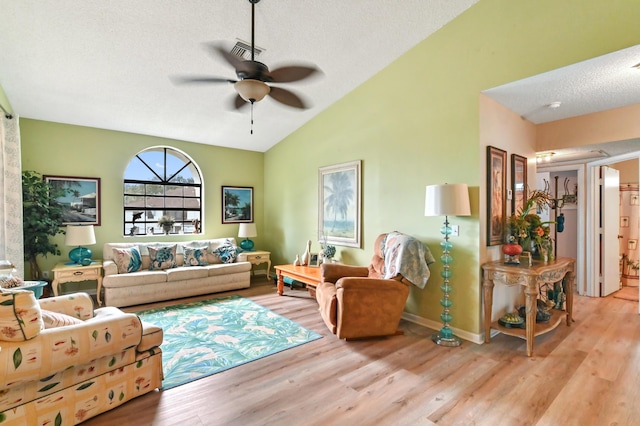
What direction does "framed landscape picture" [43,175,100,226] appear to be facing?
toward the camera

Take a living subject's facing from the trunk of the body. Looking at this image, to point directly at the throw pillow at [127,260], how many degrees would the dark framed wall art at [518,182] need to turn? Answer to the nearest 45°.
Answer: approximately 90° to its right

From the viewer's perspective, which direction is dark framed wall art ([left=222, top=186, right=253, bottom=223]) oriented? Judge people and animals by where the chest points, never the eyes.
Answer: toward the camera

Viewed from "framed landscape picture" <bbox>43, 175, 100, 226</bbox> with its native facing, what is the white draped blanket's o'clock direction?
The white draped blanket is roughly at 11 o'clock from the framed landscape picture.

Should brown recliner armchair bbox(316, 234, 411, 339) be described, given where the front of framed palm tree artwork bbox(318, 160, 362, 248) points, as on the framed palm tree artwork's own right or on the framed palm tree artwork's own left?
on the framed palm tree artwork's own left

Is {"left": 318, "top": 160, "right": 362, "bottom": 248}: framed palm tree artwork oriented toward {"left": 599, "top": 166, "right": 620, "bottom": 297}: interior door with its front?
no

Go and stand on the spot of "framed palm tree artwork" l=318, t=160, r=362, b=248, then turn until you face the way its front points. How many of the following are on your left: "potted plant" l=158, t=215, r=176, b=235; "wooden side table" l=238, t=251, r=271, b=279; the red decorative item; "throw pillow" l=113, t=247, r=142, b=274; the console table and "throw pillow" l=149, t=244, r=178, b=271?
2

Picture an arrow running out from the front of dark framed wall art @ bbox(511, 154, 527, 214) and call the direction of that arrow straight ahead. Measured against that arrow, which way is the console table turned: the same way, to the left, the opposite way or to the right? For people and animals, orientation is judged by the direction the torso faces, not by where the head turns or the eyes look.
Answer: the same way

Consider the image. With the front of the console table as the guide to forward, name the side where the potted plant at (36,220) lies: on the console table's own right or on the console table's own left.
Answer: on the console table's own right

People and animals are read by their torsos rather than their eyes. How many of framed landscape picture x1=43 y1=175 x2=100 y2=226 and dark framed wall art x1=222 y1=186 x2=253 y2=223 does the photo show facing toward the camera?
2

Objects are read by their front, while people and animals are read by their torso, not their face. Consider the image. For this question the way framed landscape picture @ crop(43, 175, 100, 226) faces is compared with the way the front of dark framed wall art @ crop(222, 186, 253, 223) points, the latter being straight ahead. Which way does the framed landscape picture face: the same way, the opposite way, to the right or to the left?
the same way

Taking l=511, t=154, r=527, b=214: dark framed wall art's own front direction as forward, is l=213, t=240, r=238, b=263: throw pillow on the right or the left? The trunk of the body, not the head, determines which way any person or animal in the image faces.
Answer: on its right

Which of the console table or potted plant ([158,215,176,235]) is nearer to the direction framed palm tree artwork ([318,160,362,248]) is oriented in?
the potted plant
